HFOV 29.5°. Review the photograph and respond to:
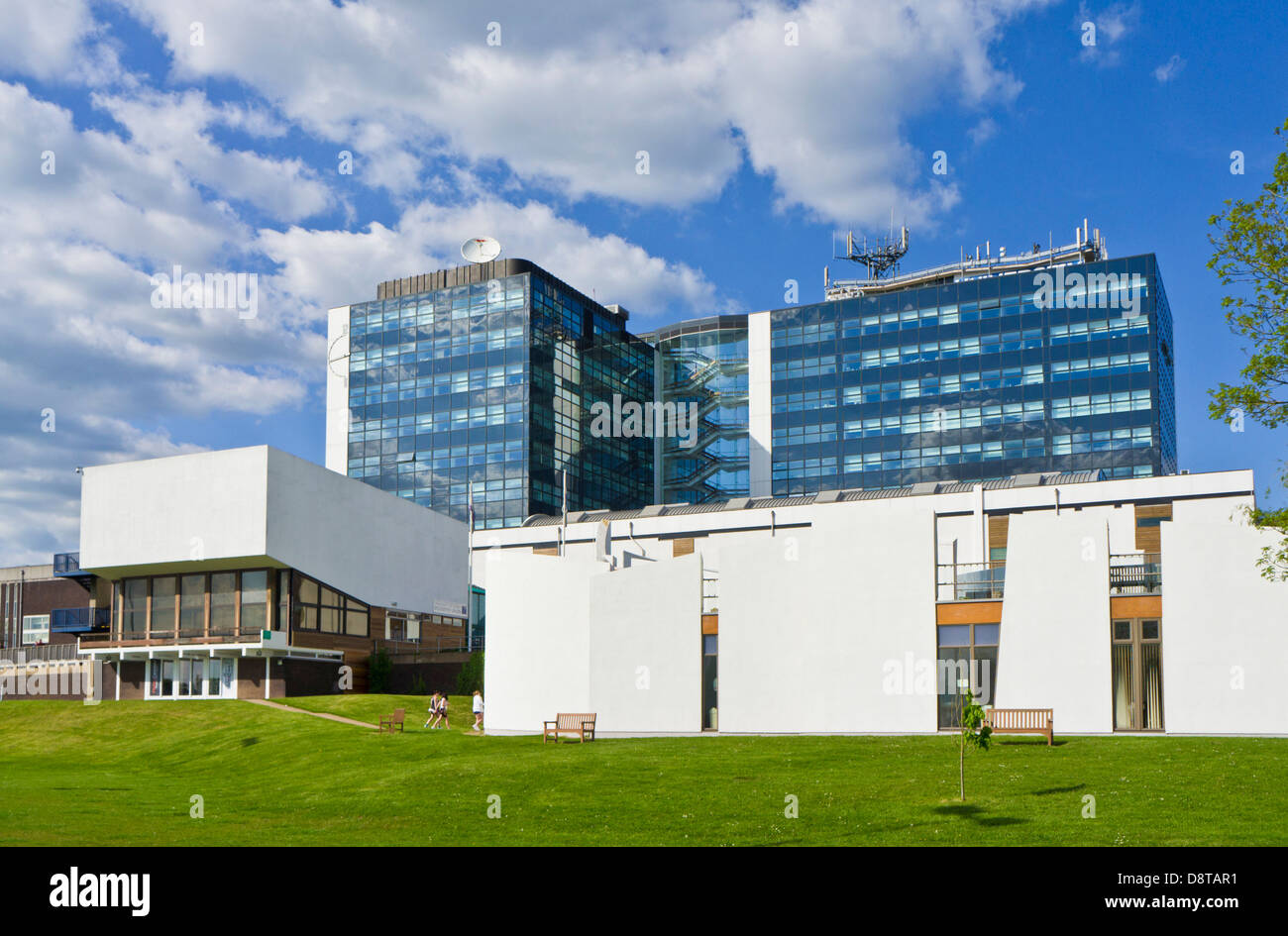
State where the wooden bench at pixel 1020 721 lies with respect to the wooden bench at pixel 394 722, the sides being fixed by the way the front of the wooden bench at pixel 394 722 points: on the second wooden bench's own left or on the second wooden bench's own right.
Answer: on the second wooden bench's own left

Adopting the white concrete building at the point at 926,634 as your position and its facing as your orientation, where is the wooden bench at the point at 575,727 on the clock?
The wooden bench is roughly at 3 o'clock from the white concrete building.

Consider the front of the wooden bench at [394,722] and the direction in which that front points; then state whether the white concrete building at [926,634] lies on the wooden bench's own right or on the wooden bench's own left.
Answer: on the wooden bench's own left

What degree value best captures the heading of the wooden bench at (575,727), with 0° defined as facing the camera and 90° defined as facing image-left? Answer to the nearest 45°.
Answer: approximately 45°

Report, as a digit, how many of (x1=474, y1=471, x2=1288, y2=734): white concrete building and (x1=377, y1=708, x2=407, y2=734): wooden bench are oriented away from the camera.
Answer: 0

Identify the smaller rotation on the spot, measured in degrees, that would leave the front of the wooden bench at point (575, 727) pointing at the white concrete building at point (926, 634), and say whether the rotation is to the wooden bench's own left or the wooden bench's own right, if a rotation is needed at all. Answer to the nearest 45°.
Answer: approximately 135° to the wooden bench's own left

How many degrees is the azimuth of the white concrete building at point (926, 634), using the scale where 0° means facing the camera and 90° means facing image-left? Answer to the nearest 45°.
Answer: approximately 0°

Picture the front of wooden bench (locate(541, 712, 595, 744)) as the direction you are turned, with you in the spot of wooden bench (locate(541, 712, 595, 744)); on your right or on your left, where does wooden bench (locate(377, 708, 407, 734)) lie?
on your right

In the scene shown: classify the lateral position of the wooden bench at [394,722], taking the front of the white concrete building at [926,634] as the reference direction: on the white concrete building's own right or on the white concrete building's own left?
on the white concrete building's own right
